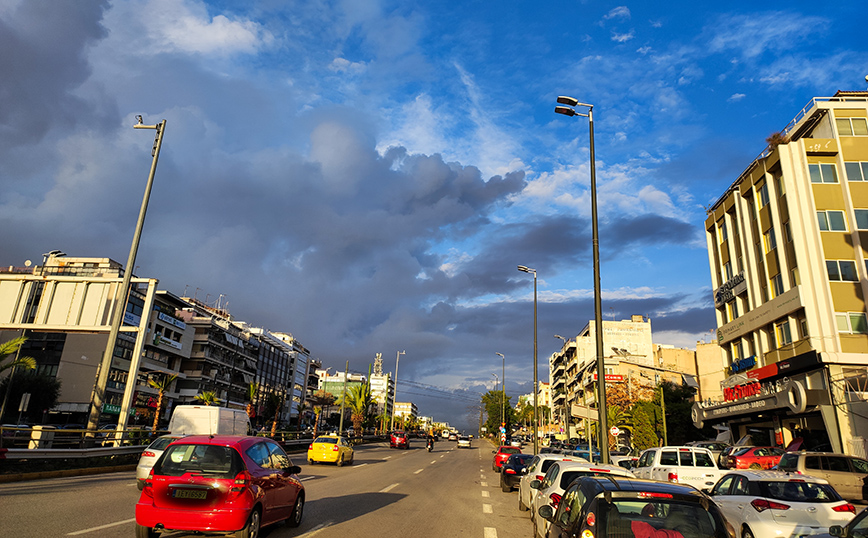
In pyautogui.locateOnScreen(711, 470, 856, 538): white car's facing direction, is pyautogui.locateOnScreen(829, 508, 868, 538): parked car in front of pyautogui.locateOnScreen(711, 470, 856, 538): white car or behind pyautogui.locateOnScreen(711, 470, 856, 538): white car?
behind

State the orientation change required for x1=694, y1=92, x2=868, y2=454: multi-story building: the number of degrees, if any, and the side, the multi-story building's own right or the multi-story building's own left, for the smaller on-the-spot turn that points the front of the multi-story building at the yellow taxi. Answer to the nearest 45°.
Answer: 0° — it already faces it

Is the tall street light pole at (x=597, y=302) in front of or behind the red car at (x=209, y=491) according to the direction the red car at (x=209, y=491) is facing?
in front

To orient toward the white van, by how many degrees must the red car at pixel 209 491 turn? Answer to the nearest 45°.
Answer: approximately 45° to its left

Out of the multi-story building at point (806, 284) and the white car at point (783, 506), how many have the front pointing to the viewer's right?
0

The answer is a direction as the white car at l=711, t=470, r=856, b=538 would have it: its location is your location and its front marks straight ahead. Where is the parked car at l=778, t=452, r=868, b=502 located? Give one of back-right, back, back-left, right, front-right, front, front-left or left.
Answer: front-right

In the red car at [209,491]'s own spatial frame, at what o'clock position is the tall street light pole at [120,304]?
The tall street light pole is roughly at 10 o'clock from the red car.

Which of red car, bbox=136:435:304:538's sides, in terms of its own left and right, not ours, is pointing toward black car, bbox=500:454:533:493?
front

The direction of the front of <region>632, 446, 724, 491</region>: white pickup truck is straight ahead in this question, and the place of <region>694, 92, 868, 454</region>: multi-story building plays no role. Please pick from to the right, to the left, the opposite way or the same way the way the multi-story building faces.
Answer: to the left

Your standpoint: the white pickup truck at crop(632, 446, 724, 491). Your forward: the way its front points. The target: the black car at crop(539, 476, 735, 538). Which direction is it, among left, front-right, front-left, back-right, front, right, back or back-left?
back-left

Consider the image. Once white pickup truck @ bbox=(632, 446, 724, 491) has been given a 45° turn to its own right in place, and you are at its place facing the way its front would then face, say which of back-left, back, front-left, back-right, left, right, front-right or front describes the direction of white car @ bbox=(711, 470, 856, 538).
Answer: back

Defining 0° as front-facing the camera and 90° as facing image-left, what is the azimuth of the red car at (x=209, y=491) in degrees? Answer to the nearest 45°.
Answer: approximately 225°

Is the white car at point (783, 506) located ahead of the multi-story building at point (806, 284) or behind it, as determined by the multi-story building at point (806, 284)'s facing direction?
ahead

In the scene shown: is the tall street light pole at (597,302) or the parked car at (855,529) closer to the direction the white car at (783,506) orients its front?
the tall street light pole

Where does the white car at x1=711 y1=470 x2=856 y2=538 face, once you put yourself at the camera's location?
facing away from the viewer and to the left of the viewer

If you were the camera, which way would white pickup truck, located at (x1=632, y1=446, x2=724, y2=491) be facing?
facing away from the viewer and to the left of the viewer

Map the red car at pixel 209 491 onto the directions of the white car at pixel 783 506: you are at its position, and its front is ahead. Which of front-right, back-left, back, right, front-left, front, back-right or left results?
left
